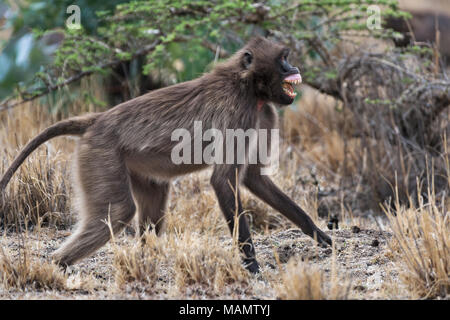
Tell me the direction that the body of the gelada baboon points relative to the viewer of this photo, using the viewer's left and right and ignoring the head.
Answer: facing to the right of the viewer

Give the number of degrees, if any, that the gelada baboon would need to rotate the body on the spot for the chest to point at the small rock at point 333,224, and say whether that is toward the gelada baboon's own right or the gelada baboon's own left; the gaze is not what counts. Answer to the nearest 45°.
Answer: approximately 45° to the gelada baboon's own left

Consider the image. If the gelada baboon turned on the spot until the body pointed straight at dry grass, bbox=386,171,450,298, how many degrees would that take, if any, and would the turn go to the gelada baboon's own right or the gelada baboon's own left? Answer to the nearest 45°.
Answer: approximately 45° to the gelada baboon's own right
